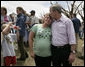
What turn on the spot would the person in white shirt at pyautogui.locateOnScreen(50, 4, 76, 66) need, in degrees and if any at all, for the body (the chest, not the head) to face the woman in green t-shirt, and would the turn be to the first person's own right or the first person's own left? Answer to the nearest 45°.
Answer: approximately 45° to the first person's own right

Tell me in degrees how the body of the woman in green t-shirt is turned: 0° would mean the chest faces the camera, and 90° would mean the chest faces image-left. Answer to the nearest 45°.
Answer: approximately 0°

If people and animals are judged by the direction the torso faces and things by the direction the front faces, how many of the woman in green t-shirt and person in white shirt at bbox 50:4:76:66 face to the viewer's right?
0

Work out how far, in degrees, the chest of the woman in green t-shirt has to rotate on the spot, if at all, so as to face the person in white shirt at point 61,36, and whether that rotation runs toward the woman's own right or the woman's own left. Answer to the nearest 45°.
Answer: approximately 90° to the woman's own left

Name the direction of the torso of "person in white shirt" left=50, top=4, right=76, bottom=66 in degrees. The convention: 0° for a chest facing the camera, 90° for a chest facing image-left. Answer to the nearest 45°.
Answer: approximately 45°
